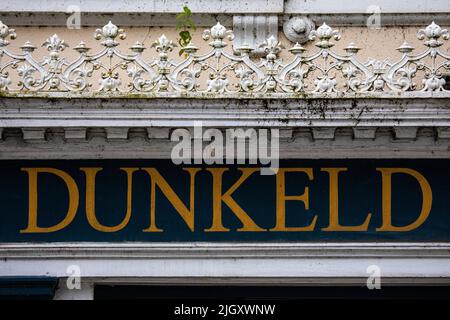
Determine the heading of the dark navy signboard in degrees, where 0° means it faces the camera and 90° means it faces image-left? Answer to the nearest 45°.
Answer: approximately 0°
